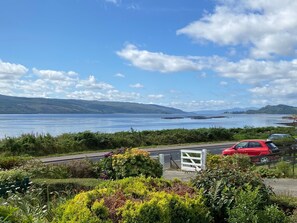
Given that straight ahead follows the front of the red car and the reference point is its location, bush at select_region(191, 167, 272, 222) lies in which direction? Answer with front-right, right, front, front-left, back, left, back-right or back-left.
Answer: back-left

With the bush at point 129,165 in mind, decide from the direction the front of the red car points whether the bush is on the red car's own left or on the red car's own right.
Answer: on the red car's own left

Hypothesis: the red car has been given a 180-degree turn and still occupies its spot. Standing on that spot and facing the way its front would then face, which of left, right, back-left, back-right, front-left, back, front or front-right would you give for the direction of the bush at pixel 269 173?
front-right

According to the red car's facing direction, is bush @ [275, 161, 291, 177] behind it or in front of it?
behind

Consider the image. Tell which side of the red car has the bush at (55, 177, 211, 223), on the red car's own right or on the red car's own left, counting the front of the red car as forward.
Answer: on the red car's own left

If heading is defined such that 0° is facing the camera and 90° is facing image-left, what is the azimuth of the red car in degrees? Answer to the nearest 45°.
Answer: approximately 135°

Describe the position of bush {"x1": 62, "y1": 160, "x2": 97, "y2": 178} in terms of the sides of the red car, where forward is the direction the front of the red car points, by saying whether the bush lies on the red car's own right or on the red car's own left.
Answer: on the red car's own left

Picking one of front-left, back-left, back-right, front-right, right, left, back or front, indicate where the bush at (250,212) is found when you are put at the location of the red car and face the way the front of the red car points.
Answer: back-left

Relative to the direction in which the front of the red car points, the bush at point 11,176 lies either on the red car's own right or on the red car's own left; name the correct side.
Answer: on the red car's own left
